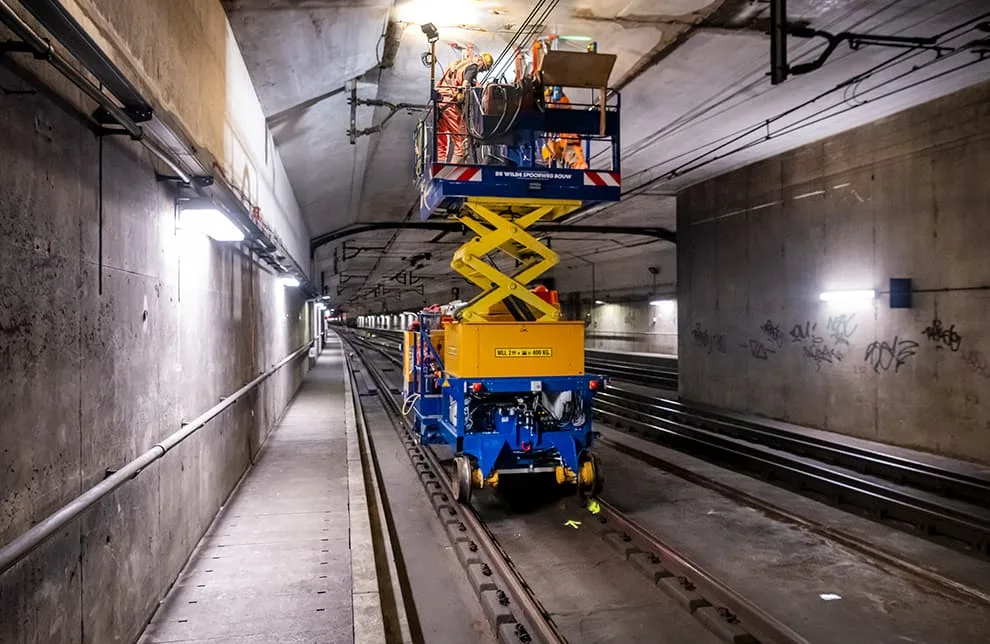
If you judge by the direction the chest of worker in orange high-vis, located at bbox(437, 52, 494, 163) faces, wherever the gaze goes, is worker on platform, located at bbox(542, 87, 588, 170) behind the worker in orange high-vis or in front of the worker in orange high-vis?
in front

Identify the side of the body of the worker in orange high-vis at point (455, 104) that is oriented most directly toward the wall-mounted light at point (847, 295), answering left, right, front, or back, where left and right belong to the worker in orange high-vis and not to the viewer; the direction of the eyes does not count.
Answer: front

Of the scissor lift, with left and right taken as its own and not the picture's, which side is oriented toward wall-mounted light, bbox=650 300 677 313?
back

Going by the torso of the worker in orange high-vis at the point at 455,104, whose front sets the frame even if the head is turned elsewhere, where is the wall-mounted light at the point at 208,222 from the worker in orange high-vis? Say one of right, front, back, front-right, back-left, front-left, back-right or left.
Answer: back-right

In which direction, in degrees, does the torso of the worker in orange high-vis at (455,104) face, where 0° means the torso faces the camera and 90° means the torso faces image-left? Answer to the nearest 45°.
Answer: approximately 270°

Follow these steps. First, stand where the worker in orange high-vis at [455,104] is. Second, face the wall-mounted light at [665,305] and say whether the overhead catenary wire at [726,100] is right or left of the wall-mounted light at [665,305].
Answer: right

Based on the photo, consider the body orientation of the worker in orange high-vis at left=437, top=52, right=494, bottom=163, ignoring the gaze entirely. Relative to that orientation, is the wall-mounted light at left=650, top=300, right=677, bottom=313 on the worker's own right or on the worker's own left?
on the worker's own left

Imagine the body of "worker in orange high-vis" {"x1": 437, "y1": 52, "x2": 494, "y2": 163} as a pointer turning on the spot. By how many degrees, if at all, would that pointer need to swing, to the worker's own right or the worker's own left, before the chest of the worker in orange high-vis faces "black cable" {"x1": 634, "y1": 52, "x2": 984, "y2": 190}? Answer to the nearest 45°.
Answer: approximately 45° to the worker's own left

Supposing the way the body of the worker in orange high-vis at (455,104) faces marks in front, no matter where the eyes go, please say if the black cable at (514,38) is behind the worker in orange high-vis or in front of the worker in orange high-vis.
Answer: in front

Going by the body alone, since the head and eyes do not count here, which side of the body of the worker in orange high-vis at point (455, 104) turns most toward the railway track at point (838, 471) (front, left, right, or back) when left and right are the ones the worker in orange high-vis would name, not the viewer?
front
